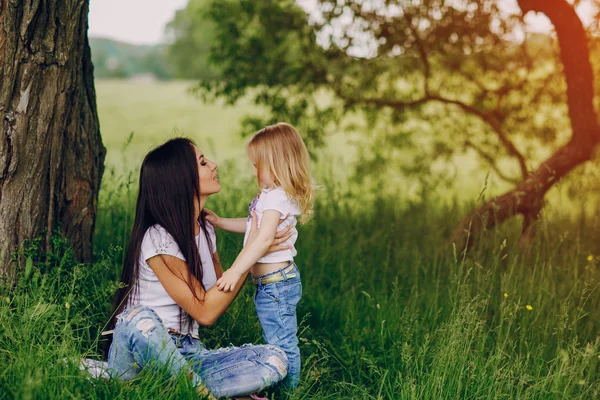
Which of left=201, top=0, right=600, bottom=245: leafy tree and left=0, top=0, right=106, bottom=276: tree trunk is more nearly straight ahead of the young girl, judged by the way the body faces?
the tree trunk

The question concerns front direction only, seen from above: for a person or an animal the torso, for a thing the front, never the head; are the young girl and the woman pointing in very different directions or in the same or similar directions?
very different directions

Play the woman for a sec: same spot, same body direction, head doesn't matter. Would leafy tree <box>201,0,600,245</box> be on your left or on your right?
on your left

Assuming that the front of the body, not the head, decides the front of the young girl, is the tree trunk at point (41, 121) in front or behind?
in front

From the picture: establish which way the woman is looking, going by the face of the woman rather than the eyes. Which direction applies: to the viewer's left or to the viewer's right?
to the viewer's right

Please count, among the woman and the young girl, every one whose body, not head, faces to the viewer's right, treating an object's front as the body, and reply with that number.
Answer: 1

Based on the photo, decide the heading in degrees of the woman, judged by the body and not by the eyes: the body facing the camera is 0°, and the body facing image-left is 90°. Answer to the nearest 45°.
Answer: approximately 270°

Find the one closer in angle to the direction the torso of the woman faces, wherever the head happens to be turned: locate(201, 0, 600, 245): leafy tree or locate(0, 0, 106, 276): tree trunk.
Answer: the leafy tree

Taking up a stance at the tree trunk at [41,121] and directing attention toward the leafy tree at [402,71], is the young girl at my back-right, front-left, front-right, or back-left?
front-right

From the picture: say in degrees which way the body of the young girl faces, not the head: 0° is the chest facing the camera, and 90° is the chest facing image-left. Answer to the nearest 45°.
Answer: approximately 90°

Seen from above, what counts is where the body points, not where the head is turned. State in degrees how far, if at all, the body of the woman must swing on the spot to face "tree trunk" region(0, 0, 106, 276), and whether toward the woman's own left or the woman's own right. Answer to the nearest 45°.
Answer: approximately 135° to the woman's own left
